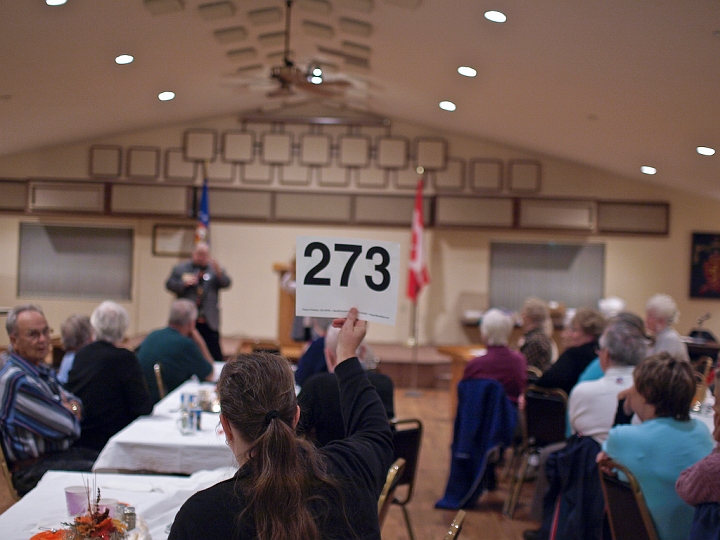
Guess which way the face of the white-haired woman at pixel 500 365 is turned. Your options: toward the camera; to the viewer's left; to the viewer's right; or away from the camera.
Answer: away from the camera

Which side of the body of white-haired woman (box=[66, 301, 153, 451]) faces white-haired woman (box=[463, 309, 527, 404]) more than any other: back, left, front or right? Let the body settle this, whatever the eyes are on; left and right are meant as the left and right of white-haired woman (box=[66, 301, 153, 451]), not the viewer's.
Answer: right

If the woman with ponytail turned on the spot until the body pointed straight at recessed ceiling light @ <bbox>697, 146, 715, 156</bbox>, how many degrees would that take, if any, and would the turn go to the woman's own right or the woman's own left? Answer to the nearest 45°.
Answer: approximately 45° to the woman's own right

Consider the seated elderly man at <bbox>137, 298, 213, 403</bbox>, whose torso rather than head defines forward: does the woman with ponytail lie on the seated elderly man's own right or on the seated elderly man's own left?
on the seated elderly man's own right

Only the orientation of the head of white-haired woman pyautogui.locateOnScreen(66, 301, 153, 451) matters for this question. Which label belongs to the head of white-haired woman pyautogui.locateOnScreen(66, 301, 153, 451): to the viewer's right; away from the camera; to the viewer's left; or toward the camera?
away from the camera

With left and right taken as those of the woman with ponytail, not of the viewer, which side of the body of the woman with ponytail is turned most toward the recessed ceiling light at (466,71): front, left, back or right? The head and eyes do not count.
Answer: front

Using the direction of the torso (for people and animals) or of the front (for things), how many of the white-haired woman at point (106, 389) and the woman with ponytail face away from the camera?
2

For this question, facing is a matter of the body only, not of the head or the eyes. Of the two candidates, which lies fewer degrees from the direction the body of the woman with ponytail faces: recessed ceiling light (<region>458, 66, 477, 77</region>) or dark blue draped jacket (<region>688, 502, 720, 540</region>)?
the recessed ceiling light

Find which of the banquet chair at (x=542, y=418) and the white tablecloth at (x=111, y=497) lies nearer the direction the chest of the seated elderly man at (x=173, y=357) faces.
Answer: the banquet chair

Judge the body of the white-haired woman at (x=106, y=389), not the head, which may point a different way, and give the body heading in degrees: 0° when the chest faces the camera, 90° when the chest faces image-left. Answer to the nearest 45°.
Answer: approximately 180°

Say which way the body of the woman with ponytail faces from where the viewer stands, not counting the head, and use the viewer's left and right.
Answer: facing away from the viewer

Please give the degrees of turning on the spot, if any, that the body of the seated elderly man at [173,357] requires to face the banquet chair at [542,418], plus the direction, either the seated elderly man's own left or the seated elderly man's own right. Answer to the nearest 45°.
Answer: approximately 45° to the seated elderly man's own right

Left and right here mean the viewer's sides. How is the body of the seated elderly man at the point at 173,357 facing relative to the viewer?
facing away from the viewer and to the right of the viewer

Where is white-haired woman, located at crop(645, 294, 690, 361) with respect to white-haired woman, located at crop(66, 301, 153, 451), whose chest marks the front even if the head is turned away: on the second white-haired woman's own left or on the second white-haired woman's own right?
on the second white-haired woman's own right

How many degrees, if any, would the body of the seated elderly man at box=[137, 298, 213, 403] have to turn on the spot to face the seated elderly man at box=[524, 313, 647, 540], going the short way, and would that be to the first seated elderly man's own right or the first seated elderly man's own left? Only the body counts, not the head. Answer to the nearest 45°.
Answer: approximately 90° to the first seated elderly man's own right

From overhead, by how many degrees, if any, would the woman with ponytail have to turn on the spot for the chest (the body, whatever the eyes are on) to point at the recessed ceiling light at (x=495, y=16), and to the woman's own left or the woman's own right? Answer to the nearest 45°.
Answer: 0° — they already face it
